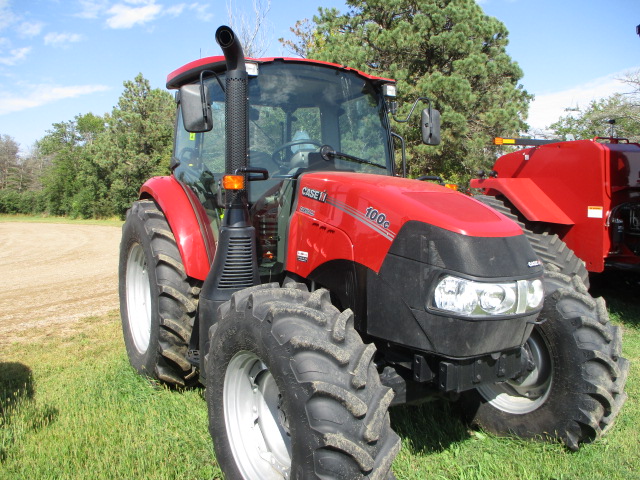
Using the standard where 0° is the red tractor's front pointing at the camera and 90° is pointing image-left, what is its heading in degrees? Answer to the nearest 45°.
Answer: approximately 315°
